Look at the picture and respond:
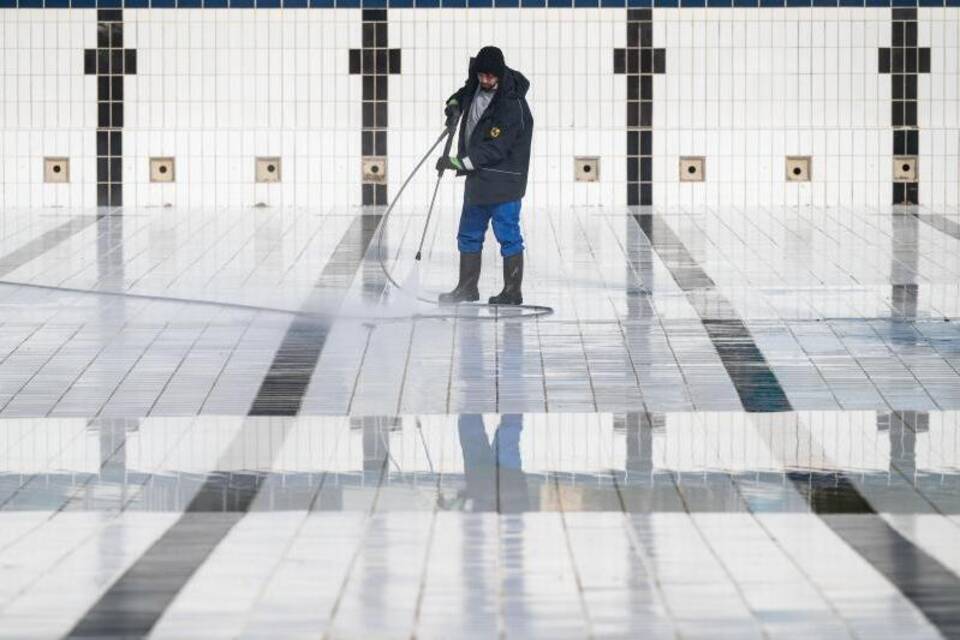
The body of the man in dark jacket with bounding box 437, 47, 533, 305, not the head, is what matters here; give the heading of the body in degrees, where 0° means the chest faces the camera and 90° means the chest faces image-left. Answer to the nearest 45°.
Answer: approximately 45°
